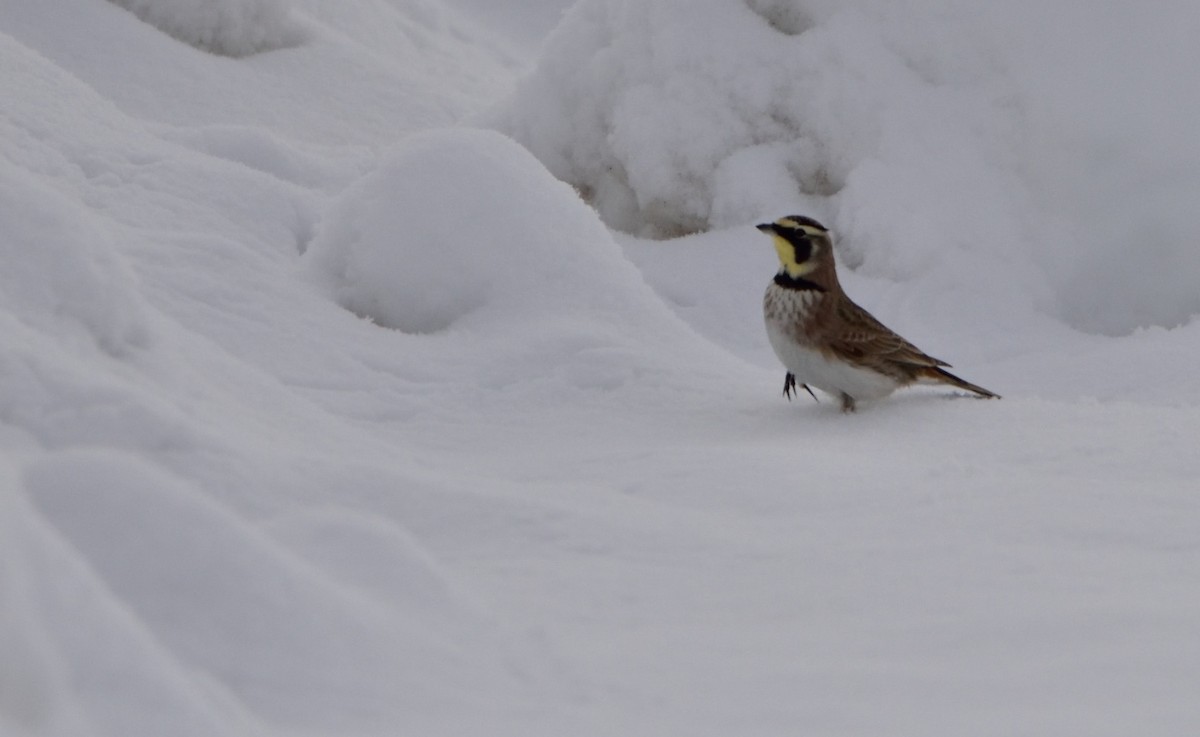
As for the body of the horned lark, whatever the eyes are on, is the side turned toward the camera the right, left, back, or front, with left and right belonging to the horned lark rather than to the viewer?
left
